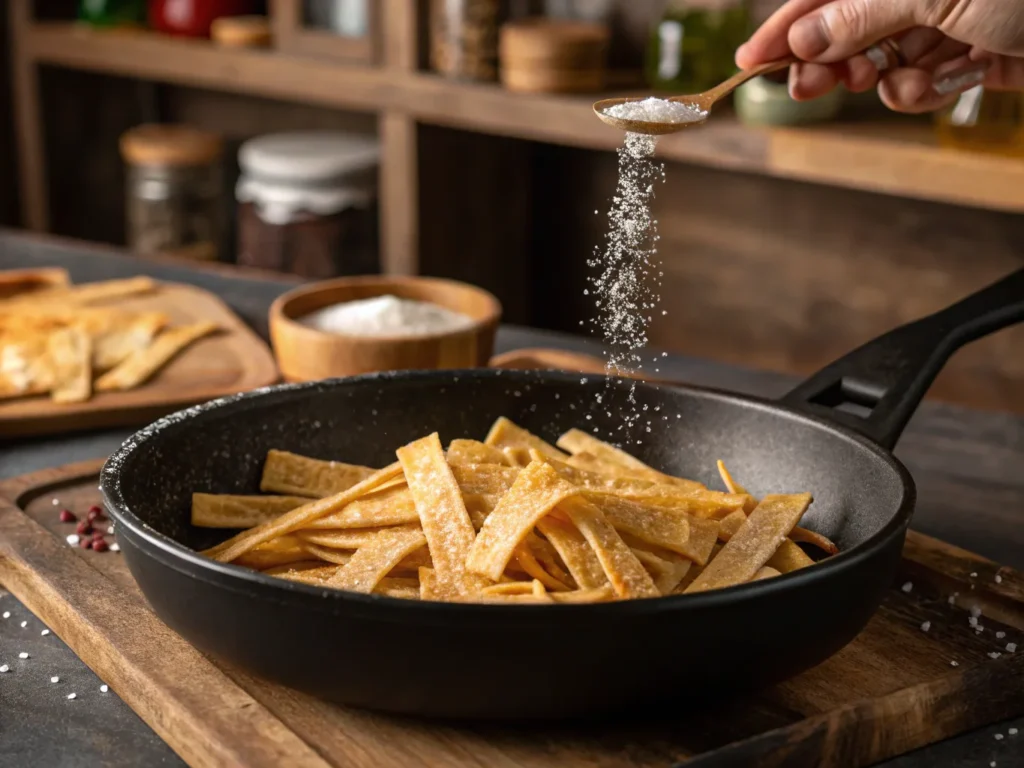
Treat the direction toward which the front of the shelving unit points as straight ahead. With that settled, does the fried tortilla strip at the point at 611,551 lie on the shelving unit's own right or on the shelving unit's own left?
on the shelving unit's own left

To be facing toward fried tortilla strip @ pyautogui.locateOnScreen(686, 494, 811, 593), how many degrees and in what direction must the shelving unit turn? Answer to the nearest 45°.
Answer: approximately 45° to its left

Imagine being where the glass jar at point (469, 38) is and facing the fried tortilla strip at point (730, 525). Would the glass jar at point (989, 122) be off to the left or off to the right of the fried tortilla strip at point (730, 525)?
left

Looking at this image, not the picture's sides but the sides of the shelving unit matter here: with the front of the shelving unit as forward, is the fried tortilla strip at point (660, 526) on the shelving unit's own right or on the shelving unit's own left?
on the shelving unit's own left

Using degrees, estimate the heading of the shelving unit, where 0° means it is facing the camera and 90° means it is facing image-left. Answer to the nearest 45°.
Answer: approximately 45°

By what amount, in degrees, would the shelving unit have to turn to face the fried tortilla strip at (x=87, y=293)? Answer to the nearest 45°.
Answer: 0° — it already faces it
